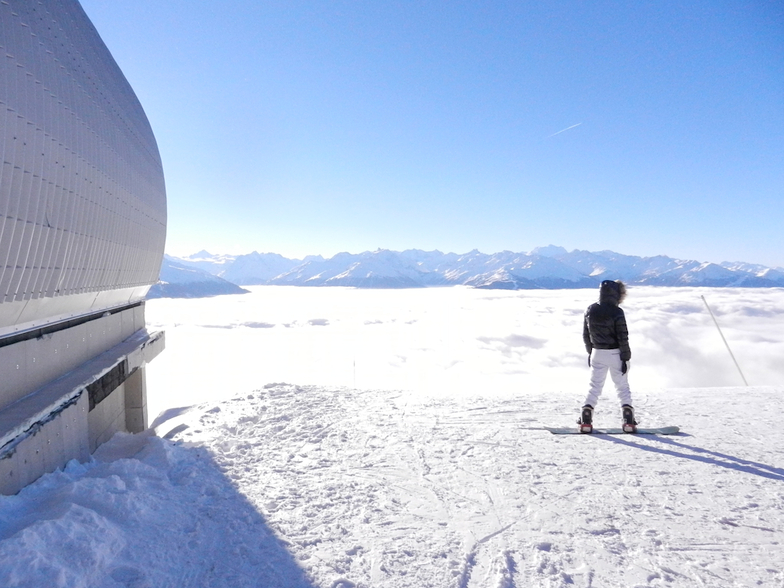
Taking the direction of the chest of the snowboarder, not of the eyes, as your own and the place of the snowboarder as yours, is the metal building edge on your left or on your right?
on your left

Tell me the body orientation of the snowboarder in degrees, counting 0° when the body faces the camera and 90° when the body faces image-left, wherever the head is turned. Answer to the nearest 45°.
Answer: approximately 180°
